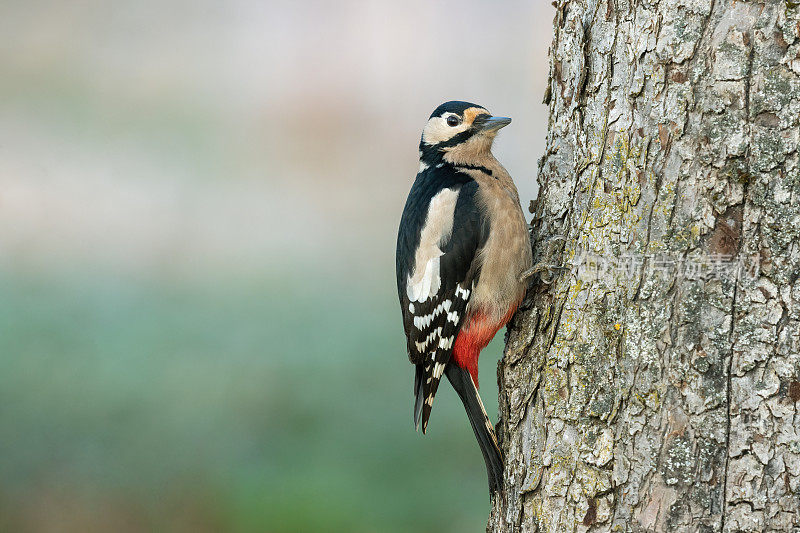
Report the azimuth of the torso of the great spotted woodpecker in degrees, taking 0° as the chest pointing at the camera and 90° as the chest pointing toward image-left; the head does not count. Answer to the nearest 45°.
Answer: approximately 270°
